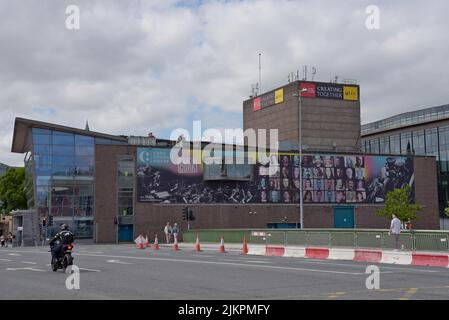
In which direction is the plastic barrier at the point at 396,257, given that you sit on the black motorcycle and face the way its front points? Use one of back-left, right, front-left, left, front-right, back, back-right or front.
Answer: back-right

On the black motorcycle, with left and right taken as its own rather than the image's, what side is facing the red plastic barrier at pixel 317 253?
right

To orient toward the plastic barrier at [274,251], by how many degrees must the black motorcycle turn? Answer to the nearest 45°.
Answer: approximately 90° to its right

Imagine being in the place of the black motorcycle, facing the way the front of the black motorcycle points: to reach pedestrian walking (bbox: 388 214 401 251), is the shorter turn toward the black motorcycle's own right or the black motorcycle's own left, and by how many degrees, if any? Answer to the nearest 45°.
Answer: approximately 135° to the black motorcycle's own right

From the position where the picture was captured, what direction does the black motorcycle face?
facing away from the viewer and to the left of the viewer

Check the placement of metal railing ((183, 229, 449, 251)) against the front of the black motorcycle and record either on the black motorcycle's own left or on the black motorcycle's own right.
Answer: on the black motorcycle's own right

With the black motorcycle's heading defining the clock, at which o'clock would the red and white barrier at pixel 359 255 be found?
The red and white barrier is roughly at 4 o'clock from the black motorcycle.
